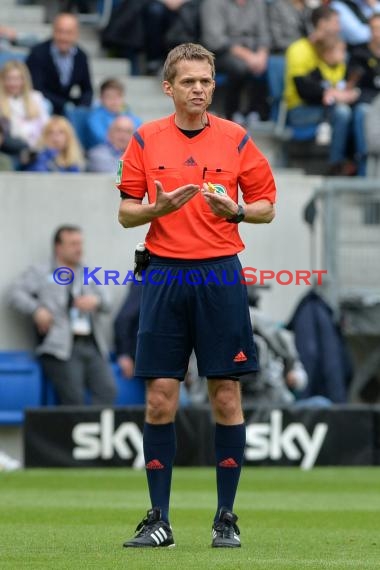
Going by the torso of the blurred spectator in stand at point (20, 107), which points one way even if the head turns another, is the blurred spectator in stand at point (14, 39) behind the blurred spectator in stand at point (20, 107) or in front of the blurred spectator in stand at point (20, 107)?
behind

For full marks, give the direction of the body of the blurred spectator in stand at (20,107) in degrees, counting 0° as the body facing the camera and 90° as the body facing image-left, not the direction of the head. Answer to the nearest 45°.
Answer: approximately 0°

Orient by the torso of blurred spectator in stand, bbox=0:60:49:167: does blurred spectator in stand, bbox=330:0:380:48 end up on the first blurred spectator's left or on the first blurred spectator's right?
on the first blurred spectator's left
